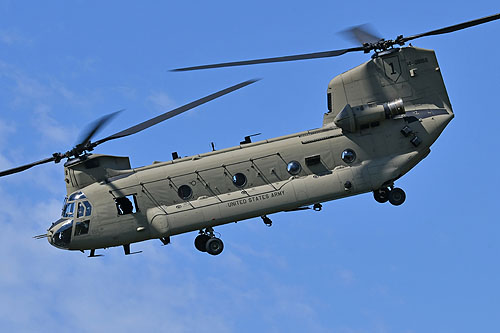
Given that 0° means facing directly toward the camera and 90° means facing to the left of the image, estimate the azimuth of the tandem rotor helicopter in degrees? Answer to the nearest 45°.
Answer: approximately 90°
